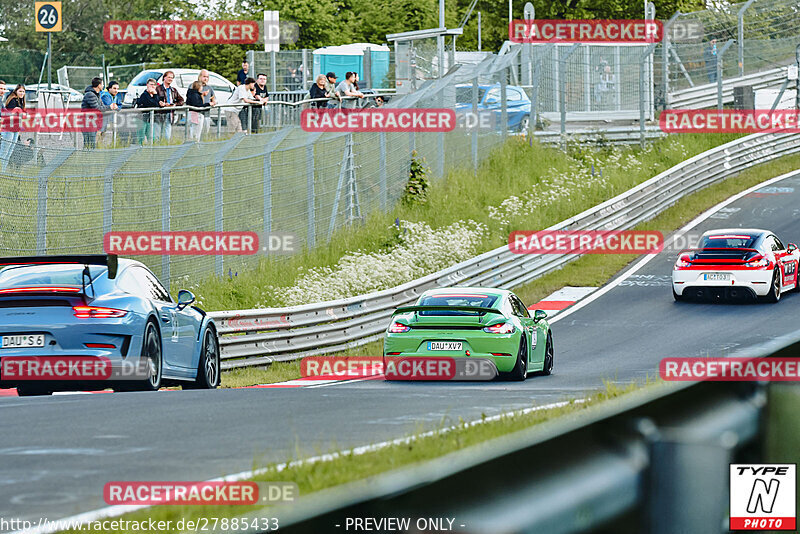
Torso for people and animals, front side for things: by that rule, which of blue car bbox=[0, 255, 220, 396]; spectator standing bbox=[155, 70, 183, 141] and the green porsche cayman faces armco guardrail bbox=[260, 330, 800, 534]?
the spectator standing

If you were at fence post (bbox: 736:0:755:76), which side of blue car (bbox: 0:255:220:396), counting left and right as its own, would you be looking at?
front

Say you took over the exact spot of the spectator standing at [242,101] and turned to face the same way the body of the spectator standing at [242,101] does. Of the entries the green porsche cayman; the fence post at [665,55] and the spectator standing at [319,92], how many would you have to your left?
2

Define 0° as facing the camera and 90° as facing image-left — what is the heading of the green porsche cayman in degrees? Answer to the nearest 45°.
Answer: approximately 225°

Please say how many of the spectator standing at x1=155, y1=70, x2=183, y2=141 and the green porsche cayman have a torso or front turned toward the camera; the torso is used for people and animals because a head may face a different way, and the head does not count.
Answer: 1

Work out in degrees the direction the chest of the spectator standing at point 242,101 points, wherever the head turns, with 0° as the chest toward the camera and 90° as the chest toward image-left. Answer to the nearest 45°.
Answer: approximately 315°

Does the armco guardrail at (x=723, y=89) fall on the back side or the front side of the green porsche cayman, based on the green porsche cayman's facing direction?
on the front side

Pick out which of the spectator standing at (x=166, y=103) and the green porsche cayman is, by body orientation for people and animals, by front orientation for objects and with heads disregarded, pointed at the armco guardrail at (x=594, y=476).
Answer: the spectator standing

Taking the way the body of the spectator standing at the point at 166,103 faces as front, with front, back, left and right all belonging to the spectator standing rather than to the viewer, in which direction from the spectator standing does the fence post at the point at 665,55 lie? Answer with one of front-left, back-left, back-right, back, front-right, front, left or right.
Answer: back-left
